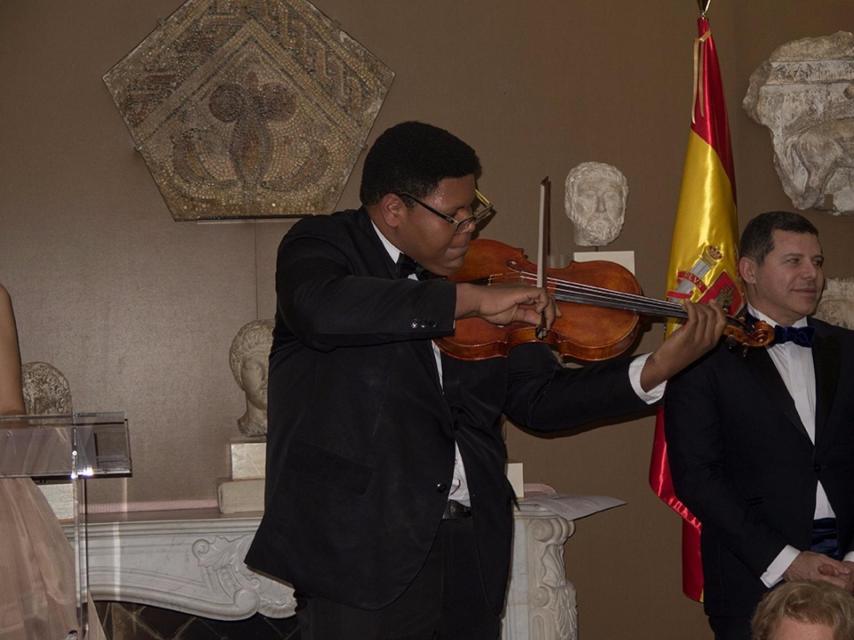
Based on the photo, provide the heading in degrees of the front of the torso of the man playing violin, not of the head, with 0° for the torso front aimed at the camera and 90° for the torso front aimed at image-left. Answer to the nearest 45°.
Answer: approximately 315°

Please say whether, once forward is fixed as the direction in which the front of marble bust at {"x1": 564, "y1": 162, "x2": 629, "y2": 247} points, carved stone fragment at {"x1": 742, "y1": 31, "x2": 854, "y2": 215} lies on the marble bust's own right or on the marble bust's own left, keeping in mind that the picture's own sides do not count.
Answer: on the marble bust's own left

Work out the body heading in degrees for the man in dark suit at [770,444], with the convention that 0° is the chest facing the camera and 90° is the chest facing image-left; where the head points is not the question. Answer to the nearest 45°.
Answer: approximately 315°

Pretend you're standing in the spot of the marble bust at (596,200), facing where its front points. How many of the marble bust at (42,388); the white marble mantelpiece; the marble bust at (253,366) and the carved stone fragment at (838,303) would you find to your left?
1

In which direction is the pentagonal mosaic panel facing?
toward the camera

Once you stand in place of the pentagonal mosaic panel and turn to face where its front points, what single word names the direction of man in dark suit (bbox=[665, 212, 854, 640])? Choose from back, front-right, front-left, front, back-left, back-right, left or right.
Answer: front-left

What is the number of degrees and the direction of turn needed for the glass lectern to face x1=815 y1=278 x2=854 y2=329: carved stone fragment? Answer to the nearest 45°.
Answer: approximately 135° to its left

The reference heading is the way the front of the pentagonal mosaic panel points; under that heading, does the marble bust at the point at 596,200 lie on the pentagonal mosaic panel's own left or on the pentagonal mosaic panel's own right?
on the pentagonal mosaic panel's own left

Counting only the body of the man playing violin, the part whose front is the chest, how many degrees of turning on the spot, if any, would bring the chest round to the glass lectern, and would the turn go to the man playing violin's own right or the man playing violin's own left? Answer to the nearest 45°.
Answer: approximately 90° to the man playing violin's own right

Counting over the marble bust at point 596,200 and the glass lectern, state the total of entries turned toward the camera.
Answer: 2

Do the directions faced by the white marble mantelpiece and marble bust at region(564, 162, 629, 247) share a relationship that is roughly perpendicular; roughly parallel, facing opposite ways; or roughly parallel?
roughly parallel

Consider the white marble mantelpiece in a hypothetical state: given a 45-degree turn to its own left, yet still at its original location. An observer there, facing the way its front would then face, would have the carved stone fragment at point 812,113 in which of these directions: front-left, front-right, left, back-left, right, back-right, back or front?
front-left

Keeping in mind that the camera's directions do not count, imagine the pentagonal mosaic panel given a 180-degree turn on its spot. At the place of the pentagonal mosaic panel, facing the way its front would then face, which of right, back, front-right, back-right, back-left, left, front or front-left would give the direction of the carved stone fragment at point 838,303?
right

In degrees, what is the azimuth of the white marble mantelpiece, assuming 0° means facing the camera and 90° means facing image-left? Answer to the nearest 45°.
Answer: approximately 0°
